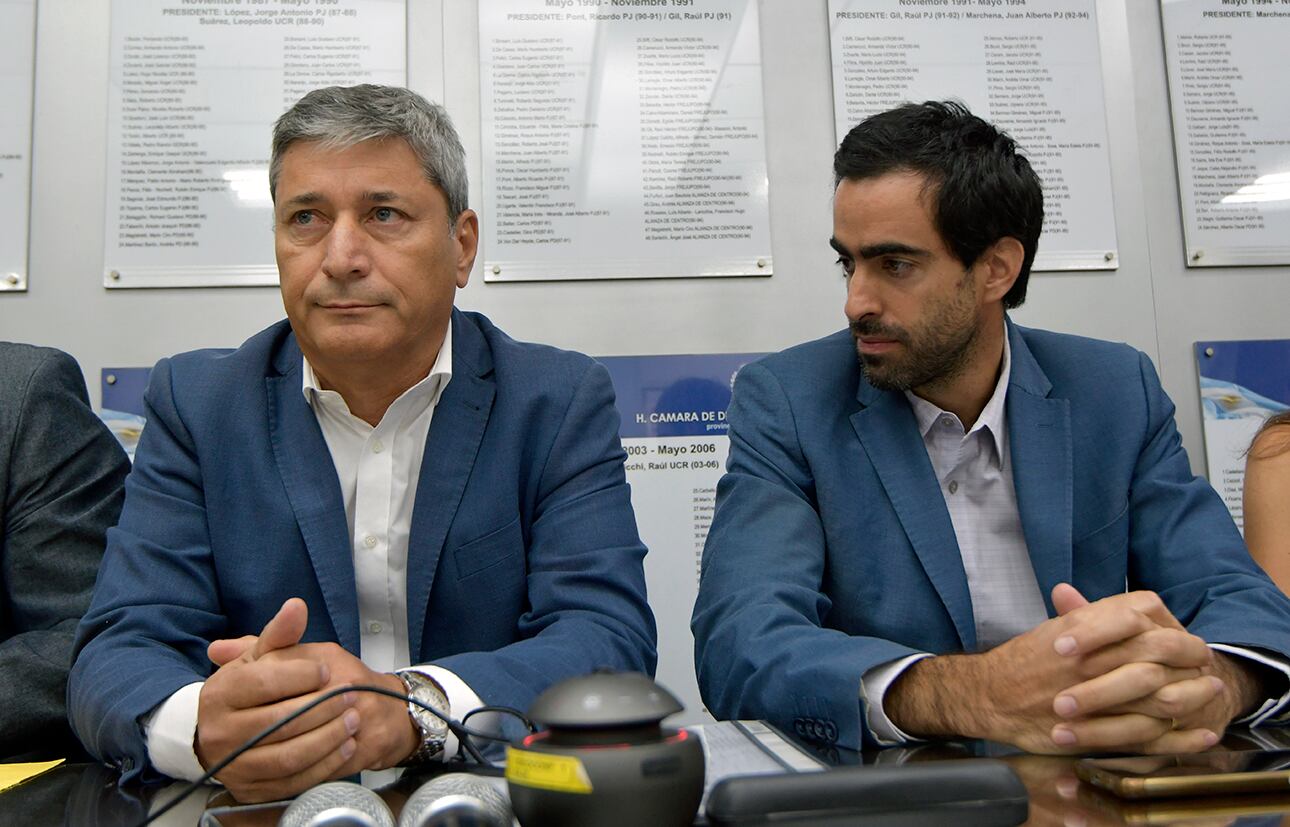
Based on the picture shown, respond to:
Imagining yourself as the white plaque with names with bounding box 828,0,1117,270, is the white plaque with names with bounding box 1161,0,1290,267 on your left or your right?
on your left

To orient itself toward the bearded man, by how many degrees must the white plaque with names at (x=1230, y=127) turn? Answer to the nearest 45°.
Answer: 0° — it already faces them

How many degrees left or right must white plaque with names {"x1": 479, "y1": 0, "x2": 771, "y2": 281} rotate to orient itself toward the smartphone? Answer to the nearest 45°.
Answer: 0° — it already faces it

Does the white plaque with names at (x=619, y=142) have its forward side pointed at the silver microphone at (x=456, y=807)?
yes

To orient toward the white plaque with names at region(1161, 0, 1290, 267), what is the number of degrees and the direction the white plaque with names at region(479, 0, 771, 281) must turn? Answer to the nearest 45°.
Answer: approximately 90° to its left

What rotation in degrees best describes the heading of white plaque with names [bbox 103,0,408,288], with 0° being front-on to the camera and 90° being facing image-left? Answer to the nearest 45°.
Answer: approximately 0°

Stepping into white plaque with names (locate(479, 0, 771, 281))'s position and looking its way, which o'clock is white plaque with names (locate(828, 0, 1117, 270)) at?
white plaque with names (locate(828, 0, 1117, 270)) is roughly at 9 o'clock from white plaque with names (locate(479, 0, 771, 281)).

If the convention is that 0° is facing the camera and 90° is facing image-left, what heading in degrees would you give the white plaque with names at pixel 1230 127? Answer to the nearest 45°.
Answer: approximately 0°

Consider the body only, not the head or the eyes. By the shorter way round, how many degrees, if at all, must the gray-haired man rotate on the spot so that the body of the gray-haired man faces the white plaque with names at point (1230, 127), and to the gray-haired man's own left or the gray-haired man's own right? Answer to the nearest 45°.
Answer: approximately 90° to the gray-haired man's own left

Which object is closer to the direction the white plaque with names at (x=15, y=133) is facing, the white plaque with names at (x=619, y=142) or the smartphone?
the smartphone
